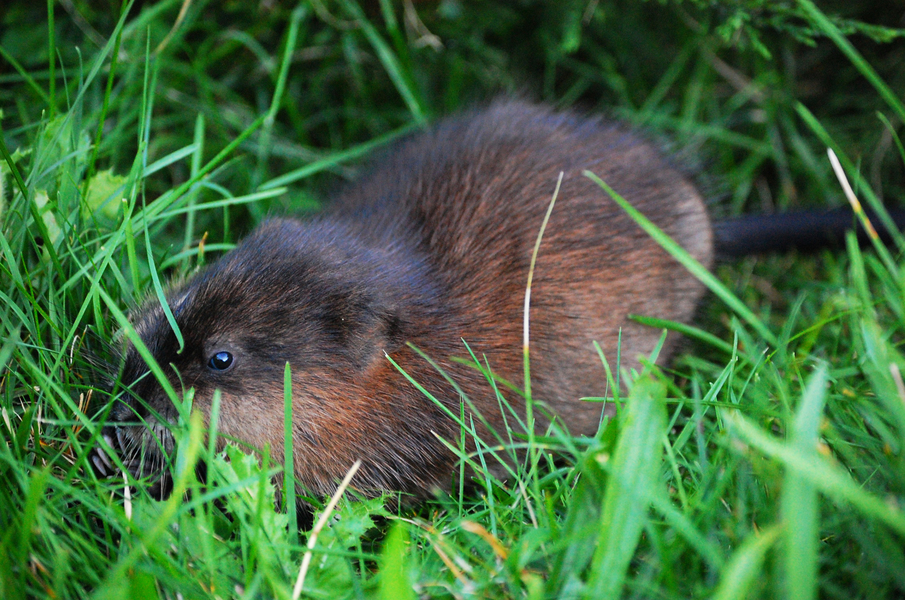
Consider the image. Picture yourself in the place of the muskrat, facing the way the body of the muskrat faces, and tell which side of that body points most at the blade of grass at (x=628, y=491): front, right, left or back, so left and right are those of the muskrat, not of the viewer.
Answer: left

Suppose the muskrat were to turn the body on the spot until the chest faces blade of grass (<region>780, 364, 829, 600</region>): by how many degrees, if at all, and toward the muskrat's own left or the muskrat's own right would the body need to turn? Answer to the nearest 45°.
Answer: approximately 90° to the muskrat's own left

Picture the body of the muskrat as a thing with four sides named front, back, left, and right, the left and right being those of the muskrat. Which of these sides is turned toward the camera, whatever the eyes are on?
left
